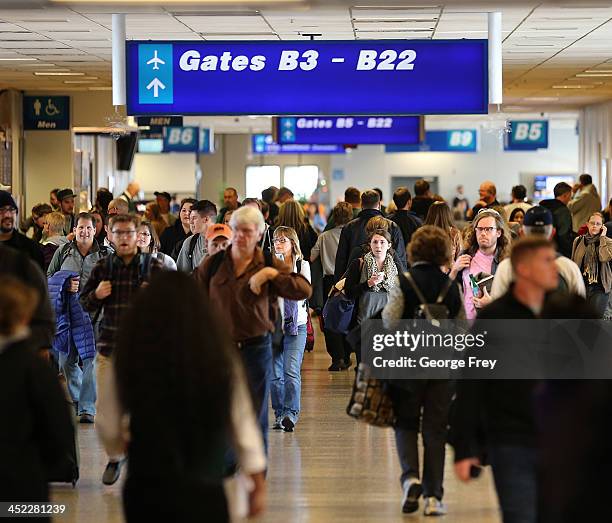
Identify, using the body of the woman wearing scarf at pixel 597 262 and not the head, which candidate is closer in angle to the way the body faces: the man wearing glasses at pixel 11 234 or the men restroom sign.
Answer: the man wearing glasses

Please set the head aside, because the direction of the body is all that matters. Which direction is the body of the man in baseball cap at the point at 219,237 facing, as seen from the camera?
toward the camera

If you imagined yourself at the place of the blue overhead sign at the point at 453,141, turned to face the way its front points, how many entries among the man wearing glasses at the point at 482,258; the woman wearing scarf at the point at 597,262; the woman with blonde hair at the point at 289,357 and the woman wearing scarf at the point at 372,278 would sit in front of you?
4

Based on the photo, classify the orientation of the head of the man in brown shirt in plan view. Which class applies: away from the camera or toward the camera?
toward the camera

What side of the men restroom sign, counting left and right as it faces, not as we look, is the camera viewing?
front

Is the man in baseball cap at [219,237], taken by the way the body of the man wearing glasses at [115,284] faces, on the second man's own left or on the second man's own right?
on the second man's own left

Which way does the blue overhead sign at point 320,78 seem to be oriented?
toward the camera

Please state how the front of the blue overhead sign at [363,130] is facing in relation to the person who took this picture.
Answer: facing the viewer

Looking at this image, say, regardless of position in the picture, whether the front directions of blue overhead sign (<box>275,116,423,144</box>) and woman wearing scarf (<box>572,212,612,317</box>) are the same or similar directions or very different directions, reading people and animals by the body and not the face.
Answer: same or similar directions
